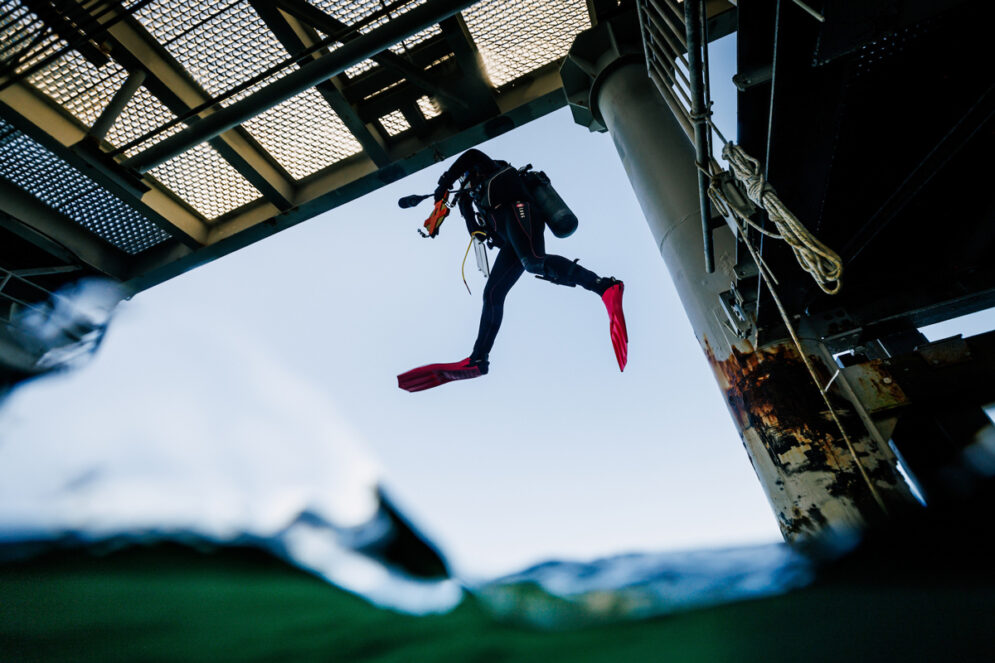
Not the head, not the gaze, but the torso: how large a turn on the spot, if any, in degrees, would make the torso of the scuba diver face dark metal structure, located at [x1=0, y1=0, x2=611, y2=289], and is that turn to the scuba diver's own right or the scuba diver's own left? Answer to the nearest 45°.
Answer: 0° — they already face it

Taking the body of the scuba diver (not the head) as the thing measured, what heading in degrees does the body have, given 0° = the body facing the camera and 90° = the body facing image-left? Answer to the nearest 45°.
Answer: approximately 90°

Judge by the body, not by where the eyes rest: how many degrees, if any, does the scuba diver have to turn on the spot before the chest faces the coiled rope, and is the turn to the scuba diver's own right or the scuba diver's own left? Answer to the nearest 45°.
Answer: approximately 135° to the scuba diver's own left
